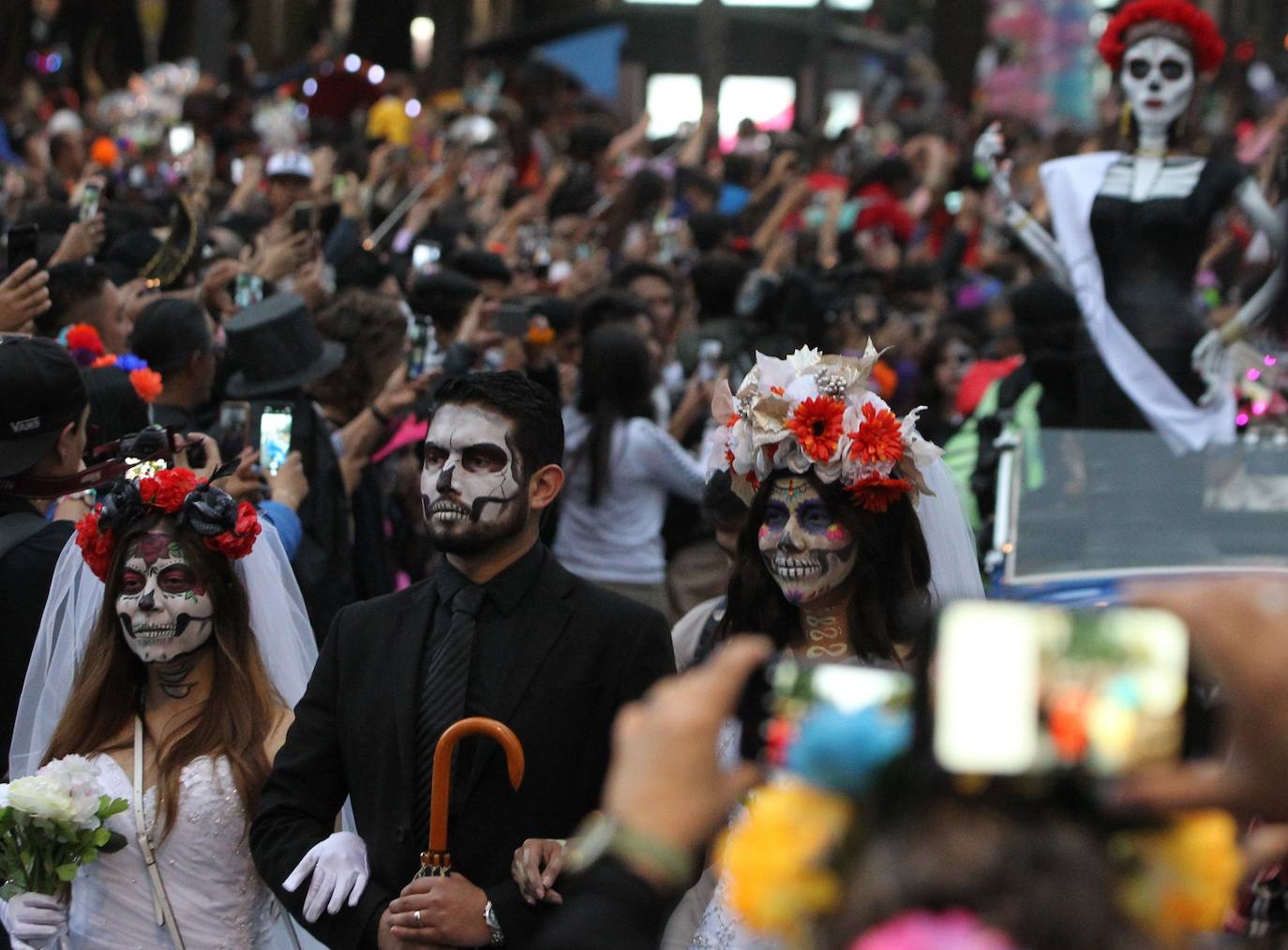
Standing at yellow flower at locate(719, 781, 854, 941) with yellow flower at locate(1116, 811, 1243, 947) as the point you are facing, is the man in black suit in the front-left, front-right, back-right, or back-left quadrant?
back-left

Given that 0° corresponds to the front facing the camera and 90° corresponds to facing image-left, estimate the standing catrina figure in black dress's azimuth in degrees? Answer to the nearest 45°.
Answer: approximately 0°

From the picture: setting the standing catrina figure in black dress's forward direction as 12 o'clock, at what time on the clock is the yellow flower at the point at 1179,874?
The yellow flower is roughly at 12 o'clock from the standing catrina figure in black dress.

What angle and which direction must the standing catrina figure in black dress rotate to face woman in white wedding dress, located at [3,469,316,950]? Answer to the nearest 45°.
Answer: approximately 45° to its right

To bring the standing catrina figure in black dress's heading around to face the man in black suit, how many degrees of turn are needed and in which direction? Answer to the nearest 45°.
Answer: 0° — it already faces them
